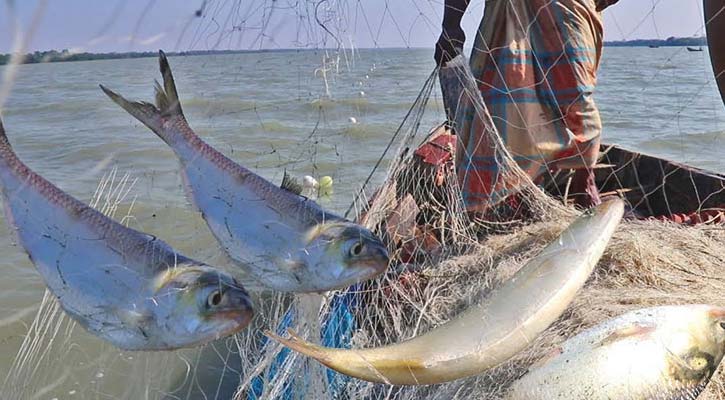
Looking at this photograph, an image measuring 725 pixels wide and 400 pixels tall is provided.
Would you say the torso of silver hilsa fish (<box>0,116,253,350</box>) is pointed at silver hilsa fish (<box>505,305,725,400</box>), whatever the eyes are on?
yes

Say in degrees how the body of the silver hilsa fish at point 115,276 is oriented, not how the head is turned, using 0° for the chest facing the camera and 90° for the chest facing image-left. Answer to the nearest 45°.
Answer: approximately 270°

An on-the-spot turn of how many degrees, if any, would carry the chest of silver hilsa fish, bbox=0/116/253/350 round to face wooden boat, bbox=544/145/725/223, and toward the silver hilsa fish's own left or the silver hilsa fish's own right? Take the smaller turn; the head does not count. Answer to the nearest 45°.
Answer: approximately 45° to the silver hilsa fish's own left

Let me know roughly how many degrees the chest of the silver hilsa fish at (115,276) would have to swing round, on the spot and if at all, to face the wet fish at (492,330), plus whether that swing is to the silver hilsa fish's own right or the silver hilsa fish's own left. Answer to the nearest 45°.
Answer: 0° — it already faces it

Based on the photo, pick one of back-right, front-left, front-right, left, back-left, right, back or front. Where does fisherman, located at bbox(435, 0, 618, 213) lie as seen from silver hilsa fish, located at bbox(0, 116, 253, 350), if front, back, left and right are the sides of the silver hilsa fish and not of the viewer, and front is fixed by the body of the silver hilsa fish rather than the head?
front-left
